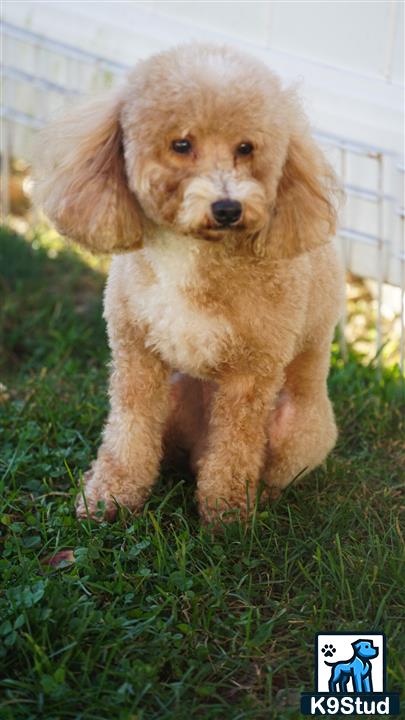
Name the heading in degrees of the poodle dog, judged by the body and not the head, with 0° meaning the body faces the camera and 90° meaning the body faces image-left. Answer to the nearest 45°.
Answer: approximately 45°

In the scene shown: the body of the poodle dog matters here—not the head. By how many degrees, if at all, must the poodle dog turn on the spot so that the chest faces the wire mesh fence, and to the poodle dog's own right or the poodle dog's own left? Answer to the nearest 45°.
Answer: approximately 135° to the poodle dog's own right
